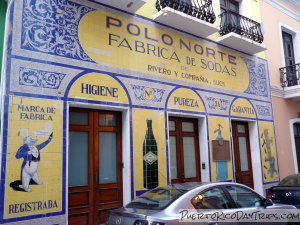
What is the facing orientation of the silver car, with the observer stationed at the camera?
facing away from the viewer and to the right of the viewer

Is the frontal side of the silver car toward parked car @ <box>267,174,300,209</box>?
yes

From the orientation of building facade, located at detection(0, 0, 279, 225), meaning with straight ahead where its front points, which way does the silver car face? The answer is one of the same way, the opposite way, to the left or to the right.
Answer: to the left

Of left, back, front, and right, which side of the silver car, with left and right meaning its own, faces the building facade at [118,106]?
left

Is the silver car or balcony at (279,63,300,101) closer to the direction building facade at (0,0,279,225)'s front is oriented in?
the silver car

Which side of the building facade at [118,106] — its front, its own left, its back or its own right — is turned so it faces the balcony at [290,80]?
left

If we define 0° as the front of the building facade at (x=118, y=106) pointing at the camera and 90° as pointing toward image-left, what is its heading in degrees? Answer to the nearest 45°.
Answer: approximately 315°
